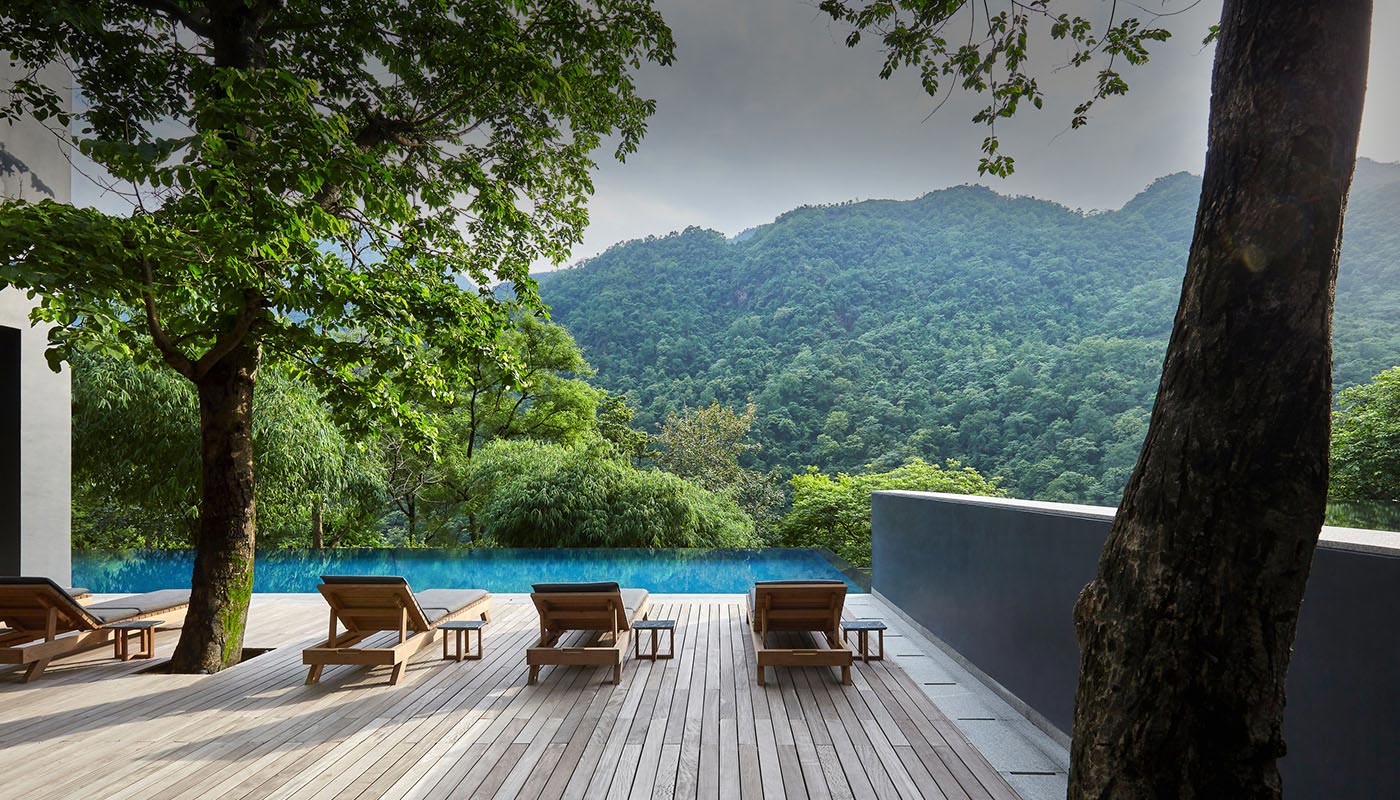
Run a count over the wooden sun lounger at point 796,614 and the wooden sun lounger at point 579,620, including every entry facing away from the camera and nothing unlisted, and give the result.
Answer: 2

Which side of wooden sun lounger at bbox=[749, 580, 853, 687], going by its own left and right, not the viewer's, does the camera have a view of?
back

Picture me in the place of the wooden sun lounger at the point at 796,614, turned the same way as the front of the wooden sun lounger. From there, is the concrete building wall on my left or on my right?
on my left

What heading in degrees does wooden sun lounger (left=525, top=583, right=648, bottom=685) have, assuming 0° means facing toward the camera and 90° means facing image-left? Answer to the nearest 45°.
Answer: approximately 180°

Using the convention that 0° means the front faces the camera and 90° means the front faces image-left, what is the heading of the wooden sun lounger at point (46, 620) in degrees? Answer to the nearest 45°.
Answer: approximately 225°

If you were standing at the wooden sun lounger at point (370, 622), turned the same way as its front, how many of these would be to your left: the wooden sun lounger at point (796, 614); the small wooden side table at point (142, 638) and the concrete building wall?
2

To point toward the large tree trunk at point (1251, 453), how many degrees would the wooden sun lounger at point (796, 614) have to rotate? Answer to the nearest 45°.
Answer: approximately 180°
